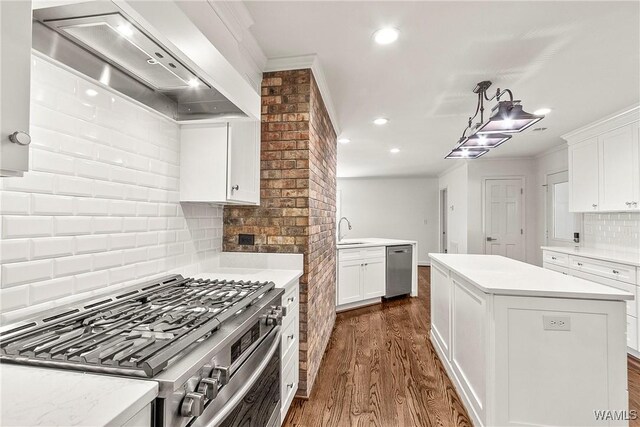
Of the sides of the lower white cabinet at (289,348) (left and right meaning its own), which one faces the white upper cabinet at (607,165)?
front

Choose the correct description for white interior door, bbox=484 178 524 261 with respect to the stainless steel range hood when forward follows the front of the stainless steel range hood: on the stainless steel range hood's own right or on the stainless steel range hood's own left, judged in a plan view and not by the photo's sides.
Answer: on the stainless steel range hood's own left

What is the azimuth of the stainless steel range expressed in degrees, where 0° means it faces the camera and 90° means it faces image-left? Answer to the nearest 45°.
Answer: approximately 315°

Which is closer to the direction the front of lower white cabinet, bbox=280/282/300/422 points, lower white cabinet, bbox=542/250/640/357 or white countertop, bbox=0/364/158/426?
the lower white cabinet

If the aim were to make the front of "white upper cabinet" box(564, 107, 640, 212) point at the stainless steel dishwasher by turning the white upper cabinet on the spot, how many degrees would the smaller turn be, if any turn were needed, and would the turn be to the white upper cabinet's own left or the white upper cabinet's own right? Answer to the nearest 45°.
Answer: approximately 45° to the white upper cabinet's own right

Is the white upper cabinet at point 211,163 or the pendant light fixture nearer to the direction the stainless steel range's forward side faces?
the pendant light fixture

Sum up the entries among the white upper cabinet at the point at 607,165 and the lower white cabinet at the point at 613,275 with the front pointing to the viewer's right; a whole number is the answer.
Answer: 0

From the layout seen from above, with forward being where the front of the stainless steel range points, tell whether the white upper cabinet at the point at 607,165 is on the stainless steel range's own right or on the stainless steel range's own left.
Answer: on the stainless steel range's own left

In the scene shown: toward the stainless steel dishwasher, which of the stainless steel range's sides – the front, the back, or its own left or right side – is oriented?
left

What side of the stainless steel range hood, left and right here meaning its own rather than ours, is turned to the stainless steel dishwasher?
left

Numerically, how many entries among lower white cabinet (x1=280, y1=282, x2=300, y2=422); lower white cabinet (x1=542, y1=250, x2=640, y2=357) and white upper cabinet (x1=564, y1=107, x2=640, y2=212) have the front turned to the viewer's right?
1

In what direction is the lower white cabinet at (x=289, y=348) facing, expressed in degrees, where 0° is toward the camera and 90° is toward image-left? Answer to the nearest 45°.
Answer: approximately 270°

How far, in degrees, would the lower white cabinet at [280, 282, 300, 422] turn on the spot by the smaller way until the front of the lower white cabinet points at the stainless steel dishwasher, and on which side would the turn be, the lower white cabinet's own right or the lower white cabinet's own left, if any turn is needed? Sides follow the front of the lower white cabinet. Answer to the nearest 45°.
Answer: approximately 45° to the lower white cabinet's own left

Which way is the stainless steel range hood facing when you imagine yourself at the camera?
facing the viewer and to the right of the viewer

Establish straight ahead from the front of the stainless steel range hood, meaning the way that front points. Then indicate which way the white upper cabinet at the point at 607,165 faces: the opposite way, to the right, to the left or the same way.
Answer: the opposite way

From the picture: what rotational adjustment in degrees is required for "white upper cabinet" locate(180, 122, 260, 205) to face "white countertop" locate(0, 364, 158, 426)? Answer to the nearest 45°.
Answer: approximately 45° to its right

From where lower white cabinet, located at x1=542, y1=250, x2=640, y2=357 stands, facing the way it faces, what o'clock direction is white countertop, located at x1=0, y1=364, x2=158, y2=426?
The white countertop is roughly at 11 o'clock from the lower white cabinet.

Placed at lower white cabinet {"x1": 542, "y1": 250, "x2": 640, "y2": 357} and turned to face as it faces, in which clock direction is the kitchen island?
The kitchen island is roughly at 11 o'clock from the lower white cabinet.

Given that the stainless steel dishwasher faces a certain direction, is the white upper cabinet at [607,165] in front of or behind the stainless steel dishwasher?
in front

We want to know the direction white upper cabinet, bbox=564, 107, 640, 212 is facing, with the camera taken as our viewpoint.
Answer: facing the viewer and to the left of the viewer
